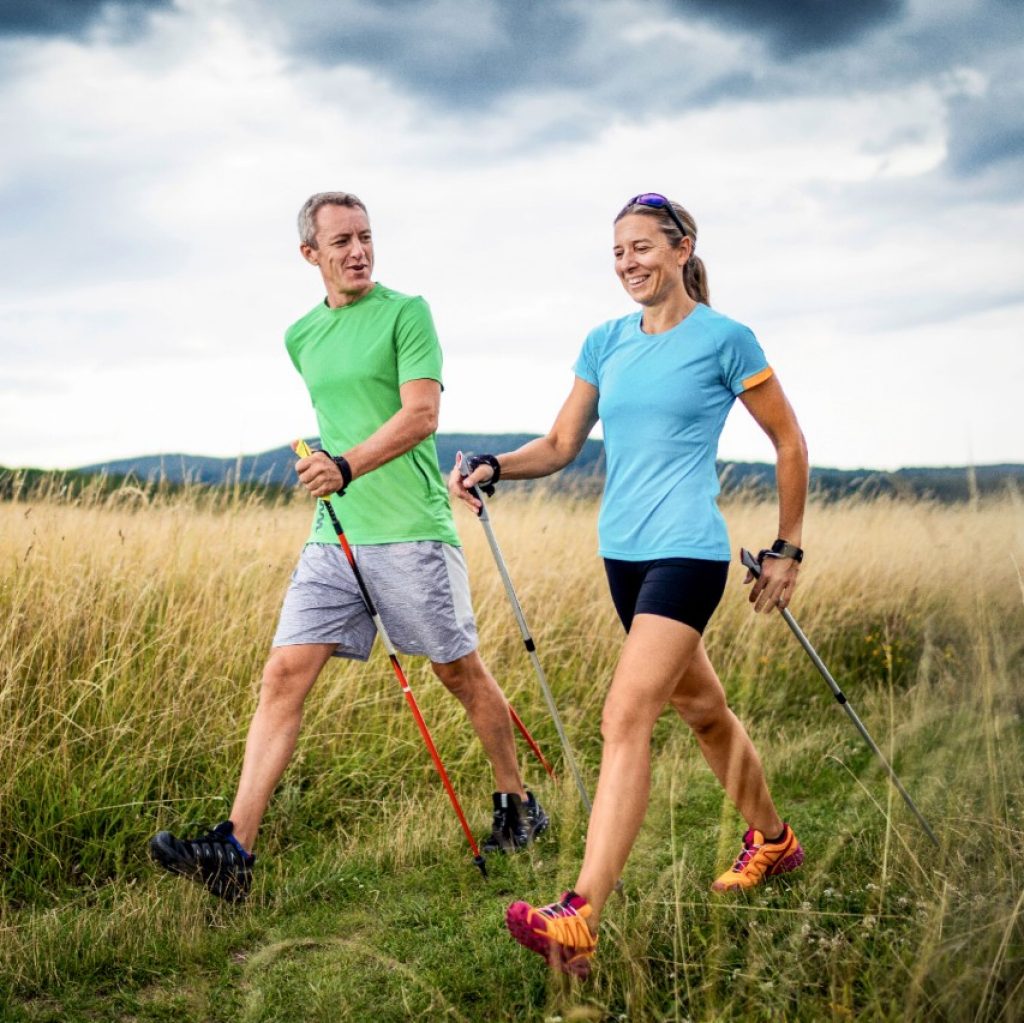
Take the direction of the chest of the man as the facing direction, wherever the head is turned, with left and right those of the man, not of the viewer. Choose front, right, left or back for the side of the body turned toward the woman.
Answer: left

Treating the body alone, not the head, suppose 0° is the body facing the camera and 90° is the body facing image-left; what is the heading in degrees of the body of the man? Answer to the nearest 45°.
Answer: approximately 45°

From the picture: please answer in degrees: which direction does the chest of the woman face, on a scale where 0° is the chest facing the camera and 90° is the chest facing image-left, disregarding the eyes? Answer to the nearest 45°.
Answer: approximately 45°

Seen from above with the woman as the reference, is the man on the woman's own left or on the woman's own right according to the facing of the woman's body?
on the woman's own right
